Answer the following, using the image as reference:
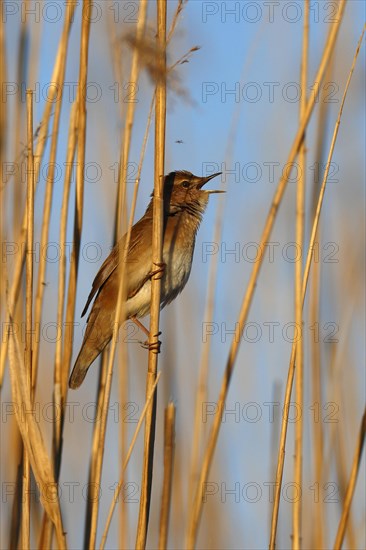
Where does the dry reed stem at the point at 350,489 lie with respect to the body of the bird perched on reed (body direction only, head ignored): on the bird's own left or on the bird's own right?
on the bird's own left

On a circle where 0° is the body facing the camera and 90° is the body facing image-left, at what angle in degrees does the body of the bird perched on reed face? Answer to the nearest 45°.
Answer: approximately 270°
